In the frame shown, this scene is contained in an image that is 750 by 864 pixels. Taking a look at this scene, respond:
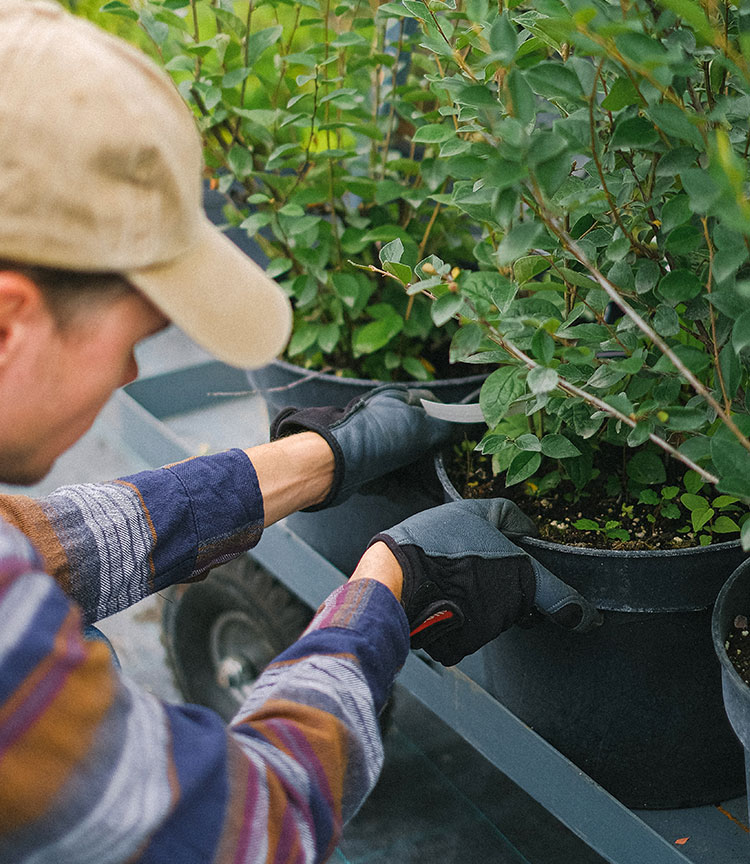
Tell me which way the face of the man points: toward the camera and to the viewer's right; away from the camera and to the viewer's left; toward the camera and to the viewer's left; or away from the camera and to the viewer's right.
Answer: away from the camera and to the viewer's right

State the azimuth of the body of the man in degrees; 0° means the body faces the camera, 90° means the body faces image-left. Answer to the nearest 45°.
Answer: approximately 225°
